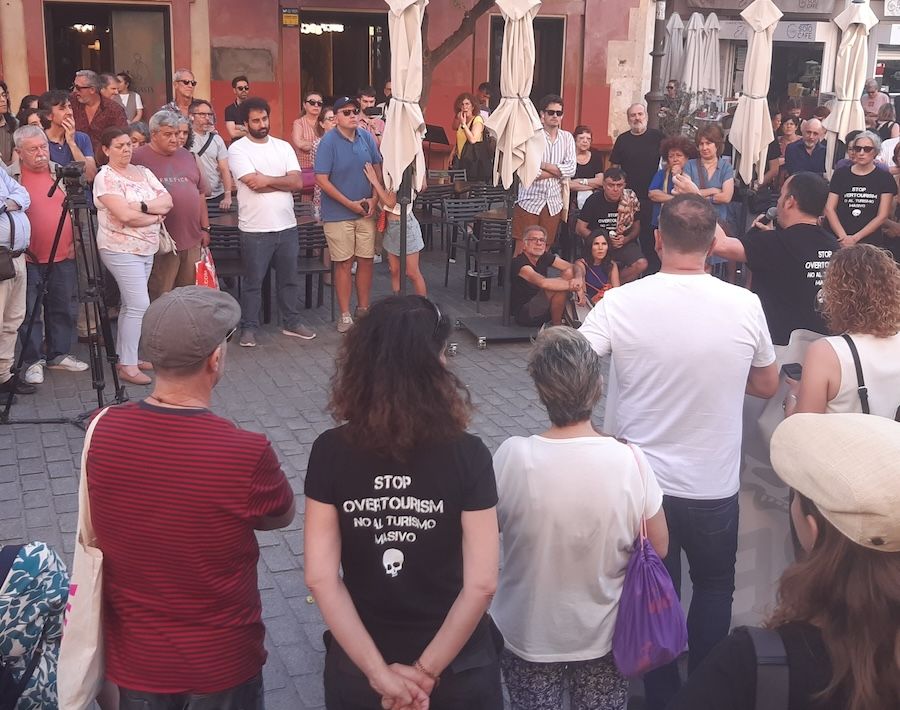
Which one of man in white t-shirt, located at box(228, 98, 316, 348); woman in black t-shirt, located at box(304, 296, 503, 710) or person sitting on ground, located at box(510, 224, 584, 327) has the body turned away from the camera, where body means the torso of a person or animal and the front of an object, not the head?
the woman in black t-shirt

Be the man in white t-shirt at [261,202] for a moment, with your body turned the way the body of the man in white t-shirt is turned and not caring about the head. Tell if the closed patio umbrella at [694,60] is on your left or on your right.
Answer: on your left

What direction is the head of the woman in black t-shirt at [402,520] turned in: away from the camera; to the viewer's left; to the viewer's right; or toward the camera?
away from the camera

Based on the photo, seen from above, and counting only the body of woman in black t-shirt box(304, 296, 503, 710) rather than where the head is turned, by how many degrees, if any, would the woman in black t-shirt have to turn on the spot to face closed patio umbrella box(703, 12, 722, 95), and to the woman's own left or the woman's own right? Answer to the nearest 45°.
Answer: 0° — they already face it

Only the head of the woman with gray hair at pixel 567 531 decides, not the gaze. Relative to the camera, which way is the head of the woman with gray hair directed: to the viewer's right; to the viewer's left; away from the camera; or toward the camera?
away from the camera

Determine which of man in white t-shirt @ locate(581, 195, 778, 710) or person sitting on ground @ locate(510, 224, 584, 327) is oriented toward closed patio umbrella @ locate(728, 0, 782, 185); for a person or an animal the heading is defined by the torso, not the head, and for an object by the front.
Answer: the man in white t-shirt

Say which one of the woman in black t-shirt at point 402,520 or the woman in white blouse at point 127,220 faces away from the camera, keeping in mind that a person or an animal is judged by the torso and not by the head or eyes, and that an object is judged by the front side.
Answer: the woman in black t-shirt

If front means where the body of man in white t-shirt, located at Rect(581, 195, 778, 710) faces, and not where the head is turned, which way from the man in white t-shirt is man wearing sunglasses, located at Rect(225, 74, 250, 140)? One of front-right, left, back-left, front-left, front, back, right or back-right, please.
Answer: front-left

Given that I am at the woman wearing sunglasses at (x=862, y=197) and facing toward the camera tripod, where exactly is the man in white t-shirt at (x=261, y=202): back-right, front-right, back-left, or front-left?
front-right

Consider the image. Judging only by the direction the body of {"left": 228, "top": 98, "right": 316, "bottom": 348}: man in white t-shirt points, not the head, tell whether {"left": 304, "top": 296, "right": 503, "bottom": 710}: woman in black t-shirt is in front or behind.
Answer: in front

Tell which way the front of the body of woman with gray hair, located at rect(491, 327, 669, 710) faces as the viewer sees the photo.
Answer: away from the camera

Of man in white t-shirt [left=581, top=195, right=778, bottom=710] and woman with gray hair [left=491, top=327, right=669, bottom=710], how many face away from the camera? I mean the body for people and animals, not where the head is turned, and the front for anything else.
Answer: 2

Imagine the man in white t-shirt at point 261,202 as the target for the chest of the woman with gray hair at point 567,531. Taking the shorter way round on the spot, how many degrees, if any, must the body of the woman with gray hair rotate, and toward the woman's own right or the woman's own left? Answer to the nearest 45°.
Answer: approximately 45° to the woman's own left

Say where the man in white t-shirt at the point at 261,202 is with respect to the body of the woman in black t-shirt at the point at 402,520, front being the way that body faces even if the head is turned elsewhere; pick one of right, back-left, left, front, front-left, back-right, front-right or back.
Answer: front

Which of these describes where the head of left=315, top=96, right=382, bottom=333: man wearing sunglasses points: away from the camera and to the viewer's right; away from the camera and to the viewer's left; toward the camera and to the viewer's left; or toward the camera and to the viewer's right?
toward the camera and to the viewer's right

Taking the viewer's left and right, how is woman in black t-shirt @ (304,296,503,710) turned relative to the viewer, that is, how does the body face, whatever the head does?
facing away from the viewer

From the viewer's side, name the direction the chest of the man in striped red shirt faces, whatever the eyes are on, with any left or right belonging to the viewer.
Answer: facing away from the viewer and to the right of the viewer

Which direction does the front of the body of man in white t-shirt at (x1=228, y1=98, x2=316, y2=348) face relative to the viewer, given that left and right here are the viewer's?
facing the viewer and to the right of the viewer

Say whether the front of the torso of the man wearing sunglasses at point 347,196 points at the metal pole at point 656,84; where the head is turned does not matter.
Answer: no

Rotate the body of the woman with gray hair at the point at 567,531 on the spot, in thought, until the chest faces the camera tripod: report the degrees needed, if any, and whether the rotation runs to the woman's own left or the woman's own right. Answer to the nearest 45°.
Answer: approximately 45° to the woman's own left

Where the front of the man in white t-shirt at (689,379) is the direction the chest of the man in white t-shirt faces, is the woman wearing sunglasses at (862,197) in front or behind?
in front
